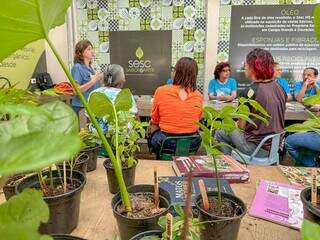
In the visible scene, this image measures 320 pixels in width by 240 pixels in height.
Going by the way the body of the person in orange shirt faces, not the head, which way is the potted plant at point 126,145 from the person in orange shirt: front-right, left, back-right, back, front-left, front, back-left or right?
back

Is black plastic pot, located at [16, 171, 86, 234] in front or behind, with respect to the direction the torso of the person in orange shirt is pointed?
behind

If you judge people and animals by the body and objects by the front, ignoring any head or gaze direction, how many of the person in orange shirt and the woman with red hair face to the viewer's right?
0

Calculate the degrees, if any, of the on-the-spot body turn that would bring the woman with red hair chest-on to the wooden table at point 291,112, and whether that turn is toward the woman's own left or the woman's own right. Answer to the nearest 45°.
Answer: approximately 45° to the woman's own right

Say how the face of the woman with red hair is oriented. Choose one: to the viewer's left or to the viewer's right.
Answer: to the viewer's left

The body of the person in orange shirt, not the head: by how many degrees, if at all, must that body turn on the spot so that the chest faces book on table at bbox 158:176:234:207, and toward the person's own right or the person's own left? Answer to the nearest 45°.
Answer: approximately 180°

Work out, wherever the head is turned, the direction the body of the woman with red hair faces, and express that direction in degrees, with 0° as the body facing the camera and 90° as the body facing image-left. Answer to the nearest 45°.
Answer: approximately 135°

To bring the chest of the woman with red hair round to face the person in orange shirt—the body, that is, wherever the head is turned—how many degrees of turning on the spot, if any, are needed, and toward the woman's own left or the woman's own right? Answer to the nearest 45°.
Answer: approximately 45° to the woman's own left

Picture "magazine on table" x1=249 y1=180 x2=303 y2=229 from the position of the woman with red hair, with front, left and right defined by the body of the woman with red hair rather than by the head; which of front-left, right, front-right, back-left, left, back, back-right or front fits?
back-left

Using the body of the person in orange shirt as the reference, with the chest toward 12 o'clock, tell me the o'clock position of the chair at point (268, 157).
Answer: The chair is roughly at 4 o'clock from the person in orange shirt.

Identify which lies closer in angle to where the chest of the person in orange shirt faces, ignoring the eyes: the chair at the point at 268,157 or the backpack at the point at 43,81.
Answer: the backpack

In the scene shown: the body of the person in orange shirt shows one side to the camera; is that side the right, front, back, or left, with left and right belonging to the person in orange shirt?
back
